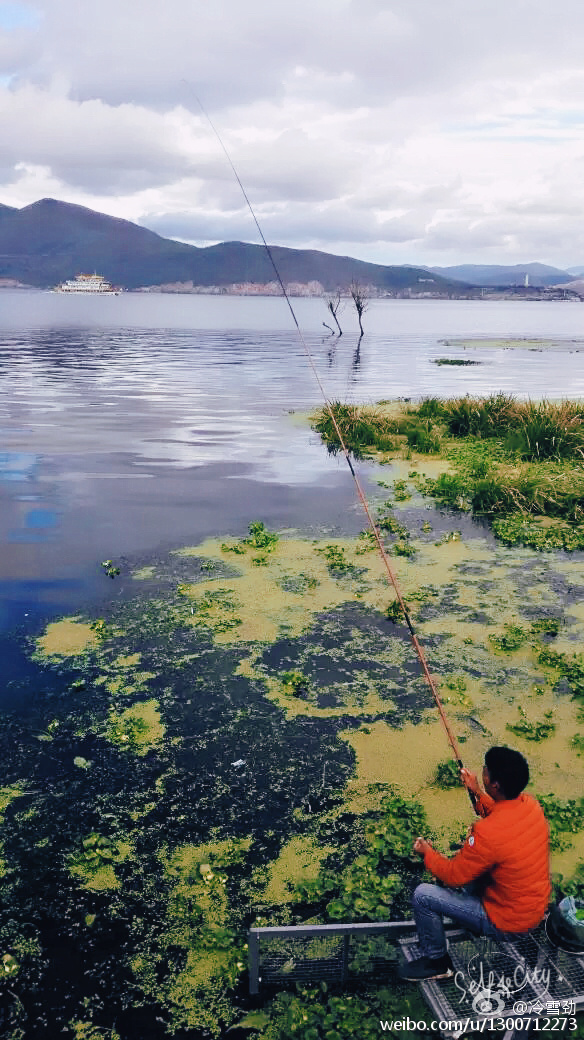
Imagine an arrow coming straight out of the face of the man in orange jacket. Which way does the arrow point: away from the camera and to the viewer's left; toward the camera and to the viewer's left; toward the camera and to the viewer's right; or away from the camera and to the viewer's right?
away from the camera and to the viewer's left

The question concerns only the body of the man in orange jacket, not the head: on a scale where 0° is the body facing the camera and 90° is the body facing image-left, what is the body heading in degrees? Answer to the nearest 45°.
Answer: approximately 135°
